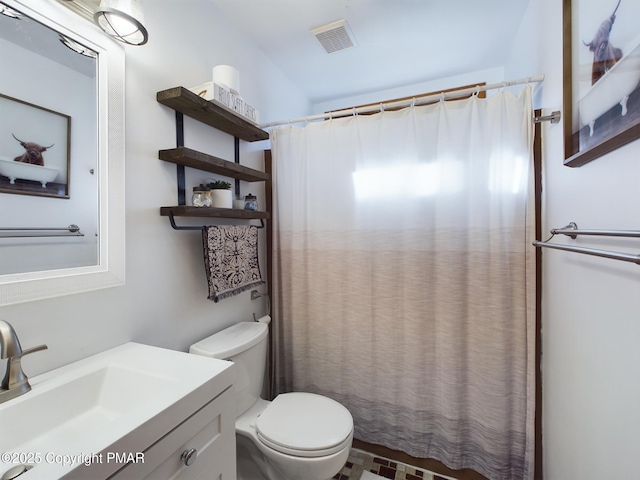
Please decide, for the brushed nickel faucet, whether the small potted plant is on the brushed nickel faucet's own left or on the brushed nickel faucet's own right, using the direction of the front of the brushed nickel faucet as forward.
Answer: on the brushed nickel faucet's own left

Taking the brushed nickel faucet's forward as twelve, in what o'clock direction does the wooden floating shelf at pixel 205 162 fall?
The wooden floating shelf is roughly at 10 o'clock from the brushed nickel faucet.

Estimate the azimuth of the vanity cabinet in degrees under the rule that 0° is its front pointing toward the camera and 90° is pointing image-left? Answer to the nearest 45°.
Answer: approximately 315°

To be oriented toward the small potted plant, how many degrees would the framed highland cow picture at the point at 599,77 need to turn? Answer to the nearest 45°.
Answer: approximately 45° to its right

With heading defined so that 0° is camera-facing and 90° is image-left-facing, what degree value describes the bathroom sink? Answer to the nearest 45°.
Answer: approximately 315°

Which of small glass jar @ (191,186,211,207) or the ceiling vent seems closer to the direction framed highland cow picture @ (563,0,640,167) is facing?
the small glass jar

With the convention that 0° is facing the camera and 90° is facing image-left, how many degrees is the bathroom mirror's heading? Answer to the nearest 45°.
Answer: approximately 315°

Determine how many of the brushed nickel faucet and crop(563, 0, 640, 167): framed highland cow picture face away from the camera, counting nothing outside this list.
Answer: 0

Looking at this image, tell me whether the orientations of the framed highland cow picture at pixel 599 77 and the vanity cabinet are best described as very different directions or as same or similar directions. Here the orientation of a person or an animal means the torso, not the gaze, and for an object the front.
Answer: very different directions

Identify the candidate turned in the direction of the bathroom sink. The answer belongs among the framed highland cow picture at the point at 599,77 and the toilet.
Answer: the framed highland cow picture

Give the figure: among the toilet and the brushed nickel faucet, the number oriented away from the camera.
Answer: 0
